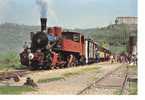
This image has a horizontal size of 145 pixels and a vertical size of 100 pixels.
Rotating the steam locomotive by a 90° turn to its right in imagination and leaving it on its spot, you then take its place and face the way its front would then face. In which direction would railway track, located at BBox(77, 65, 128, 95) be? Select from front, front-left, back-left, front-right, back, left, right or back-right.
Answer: back

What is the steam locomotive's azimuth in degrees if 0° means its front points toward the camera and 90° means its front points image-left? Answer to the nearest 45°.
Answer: approximately 45°
